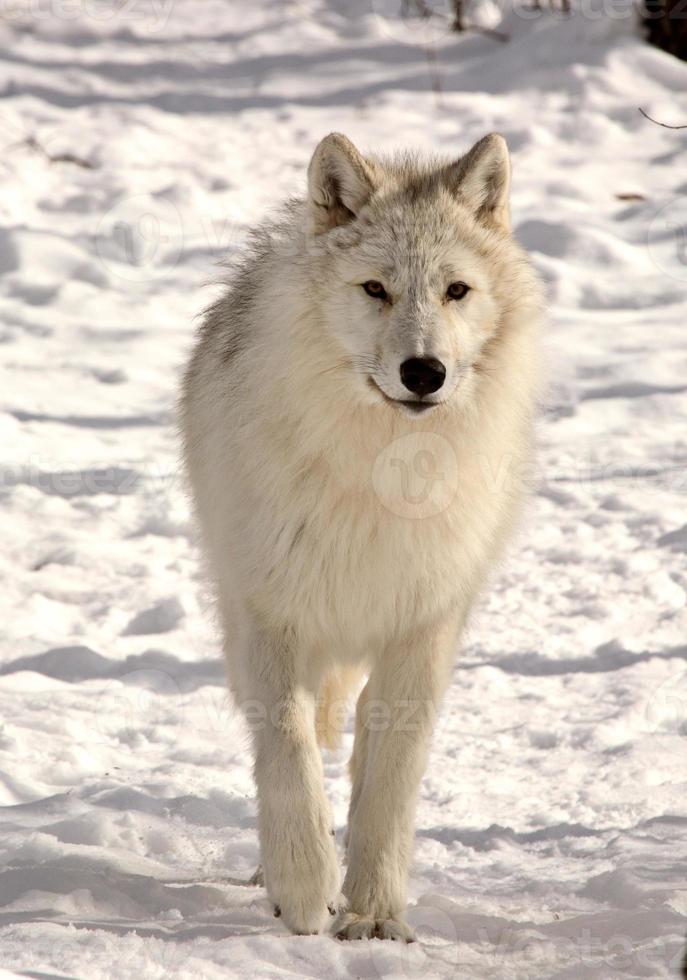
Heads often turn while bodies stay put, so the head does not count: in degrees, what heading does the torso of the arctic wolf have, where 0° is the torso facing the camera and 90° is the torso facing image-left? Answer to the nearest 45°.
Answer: approximately 0°

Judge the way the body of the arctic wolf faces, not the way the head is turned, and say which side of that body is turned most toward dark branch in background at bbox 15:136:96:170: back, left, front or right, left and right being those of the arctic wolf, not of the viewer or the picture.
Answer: back
